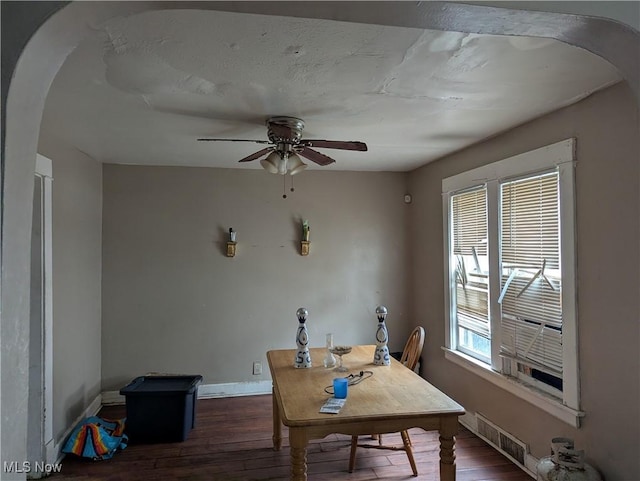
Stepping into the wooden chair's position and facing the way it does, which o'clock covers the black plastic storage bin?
The black plastic storage bin is roughly at 12 o'clock from the wooden chair.

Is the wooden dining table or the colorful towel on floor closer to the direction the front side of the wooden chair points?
the colorful towel on floor

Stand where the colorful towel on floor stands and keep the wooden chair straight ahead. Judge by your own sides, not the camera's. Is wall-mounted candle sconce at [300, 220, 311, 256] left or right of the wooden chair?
left

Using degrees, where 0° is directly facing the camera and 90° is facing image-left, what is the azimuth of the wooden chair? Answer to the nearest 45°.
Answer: approximately 90°

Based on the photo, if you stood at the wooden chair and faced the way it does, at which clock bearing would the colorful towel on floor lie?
The colorful towel on floor is roughly at 12 o'clock from the wooden chair.

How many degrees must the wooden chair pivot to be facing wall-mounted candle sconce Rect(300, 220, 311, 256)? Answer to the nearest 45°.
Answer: approximately 45° to its right
